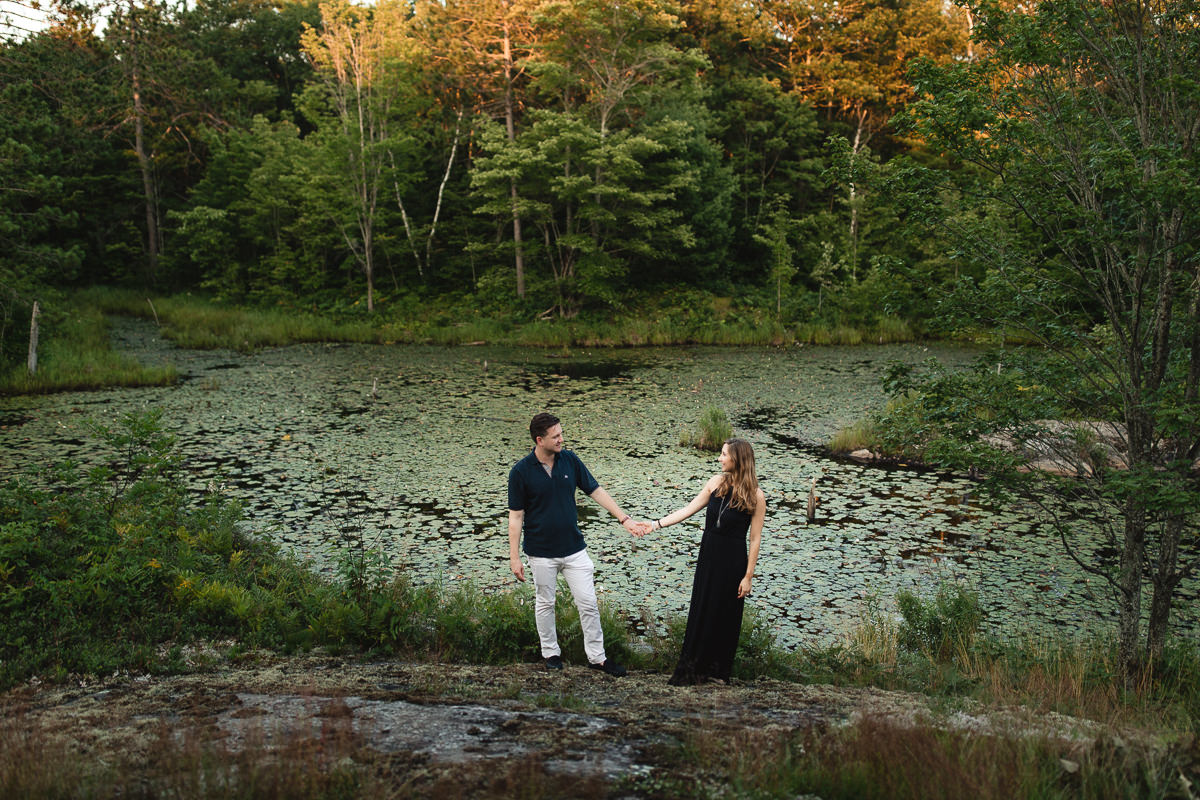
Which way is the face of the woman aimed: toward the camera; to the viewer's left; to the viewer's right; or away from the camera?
to the viewer's left

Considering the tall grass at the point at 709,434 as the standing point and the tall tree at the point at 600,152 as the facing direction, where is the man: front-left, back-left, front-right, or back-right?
back-left

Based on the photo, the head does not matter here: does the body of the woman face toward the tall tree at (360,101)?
no

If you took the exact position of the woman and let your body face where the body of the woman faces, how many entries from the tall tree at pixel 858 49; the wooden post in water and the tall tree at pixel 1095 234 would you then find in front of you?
0

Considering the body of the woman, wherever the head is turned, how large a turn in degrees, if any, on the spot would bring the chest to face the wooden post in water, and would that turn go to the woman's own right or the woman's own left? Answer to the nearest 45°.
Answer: approximately 135° to the woman's own right

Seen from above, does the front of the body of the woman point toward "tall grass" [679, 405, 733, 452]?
no

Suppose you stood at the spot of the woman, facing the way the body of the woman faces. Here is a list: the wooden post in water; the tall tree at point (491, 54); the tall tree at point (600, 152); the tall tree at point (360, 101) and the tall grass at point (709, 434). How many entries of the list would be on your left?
0

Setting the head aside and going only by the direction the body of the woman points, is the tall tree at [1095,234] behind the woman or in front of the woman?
behind

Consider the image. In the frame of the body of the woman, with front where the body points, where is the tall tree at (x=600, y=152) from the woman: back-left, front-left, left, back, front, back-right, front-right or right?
back-right

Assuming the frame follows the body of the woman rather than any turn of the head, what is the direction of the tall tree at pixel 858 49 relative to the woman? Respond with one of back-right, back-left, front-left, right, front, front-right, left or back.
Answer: back-right

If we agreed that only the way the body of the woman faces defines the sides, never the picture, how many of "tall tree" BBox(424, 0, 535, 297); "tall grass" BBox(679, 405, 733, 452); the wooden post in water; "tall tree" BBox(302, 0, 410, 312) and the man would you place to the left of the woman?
0

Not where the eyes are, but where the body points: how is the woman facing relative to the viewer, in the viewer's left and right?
facing the viewer and to the left of the viewer

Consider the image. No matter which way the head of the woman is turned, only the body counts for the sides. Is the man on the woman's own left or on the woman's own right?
on the woman's own right

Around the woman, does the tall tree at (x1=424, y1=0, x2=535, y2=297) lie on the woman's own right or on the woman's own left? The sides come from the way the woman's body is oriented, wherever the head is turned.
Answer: on the woman's own right

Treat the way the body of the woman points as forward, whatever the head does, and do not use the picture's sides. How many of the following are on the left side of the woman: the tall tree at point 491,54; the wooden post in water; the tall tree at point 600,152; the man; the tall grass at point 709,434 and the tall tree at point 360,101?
0

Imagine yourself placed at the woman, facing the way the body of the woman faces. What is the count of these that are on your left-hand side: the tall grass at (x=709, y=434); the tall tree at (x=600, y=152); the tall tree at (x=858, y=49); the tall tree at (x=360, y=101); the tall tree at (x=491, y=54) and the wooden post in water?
0
